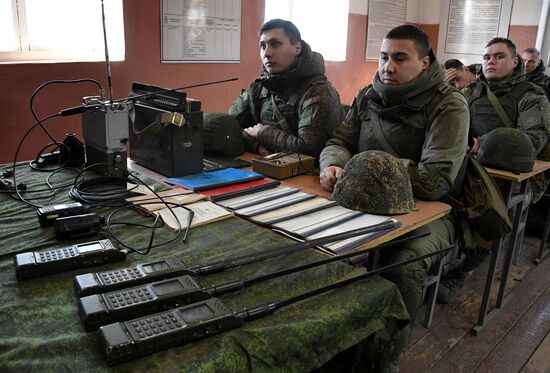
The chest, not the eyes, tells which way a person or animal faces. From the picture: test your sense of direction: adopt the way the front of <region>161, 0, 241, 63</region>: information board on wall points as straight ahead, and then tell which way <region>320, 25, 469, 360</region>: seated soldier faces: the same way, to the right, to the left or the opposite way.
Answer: to the right

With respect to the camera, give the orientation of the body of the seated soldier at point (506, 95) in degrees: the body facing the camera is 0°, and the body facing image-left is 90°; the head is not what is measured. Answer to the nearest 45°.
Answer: approximately 45°

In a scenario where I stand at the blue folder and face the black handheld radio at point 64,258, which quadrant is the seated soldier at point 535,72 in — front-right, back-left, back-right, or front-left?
back-left

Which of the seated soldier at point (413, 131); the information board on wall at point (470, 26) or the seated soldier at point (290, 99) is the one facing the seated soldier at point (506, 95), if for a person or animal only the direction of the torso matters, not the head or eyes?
the information board on wall

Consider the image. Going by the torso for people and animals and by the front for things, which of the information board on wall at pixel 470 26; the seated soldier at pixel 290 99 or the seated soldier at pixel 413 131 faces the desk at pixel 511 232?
the information board on wall

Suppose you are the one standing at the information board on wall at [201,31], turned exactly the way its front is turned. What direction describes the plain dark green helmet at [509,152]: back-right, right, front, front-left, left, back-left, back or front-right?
front-left

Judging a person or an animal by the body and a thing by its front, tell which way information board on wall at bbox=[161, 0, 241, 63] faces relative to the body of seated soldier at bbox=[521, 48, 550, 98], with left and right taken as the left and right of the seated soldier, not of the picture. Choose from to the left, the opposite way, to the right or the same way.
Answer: to the left

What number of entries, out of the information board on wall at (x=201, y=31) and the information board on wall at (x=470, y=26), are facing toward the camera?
2

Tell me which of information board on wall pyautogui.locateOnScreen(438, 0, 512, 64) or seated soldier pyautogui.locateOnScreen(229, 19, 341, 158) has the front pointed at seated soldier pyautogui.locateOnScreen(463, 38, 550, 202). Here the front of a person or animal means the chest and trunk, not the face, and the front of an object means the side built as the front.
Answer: the information board on wall

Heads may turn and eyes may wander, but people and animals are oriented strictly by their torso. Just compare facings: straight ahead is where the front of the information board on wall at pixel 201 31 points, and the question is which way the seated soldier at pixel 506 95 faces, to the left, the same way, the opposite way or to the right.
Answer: to the right

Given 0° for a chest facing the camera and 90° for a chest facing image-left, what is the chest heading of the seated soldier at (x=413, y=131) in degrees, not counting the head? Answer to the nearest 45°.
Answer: approximately 45°

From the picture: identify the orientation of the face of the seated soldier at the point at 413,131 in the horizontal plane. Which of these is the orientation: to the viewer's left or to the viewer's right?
to the viewer's left
